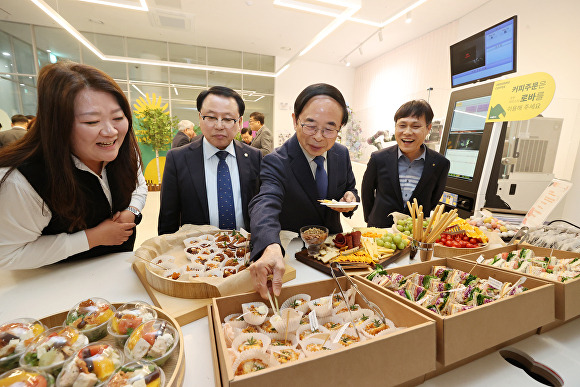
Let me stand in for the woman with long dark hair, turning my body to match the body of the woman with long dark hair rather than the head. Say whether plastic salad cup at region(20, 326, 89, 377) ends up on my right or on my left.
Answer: on my right

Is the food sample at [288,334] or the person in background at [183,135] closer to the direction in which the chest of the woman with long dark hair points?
the food sample

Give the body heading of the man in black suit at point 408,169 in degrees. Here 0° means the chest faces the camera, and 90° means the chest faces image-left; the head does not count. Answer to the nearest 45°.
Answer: approximately 0°

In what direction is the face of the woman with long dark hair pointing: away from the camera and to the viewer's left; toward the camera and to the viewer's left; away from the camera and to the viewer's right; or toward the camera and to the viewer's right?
toward the camera and to the viewer's right

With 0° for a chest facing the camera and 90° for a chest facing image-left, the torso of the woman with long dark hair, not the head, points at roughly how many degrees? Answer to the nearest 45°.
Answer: approximately 315°

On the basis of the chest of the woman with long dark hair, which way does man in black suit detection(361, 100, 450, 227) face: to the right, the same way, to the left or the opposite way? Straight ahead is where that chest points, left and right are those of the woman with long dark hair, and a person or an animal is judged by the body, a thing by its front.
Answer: to the right
